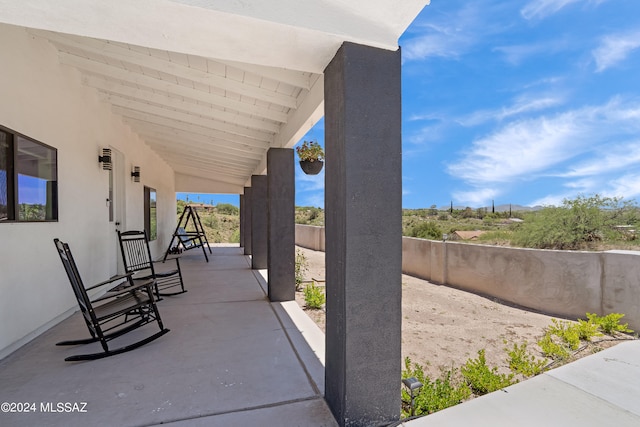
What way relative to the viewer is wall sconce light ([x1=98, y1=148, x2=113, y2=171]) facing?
to the viewer's right

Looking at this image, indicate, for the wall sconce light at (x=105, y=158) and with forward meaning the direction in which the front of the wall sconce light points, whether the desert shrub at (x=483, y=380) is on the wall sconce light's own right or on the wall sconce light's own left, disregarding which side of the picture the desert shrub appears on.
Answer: on the wall sconce light's own right

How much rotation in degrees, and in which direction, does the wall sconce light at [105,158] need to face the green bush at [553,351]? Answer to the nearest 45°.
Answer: approximately 45° to its right

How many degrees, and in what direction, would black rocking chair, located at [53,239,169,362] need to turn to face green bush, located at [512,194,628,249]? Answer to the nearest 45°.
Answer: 0° — it already faces it

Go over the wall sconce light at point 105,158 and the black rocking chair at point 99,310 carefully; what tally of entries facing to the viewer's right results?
2

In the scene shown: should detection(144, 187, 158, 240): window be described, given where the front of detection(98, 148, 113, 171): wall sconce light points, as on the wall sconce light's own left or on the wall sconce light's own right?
on the wall sconce light's own left

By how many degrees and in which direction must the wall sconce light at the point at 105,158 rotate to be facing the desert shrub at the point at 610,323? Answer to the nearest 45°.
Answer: approximately 45° to its right

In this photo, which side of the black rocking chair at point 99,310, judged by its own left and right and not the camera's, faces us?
right

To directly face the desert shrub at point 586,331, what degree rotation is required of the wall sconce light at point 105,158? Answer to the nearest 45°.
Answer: approximately 45° to its right
